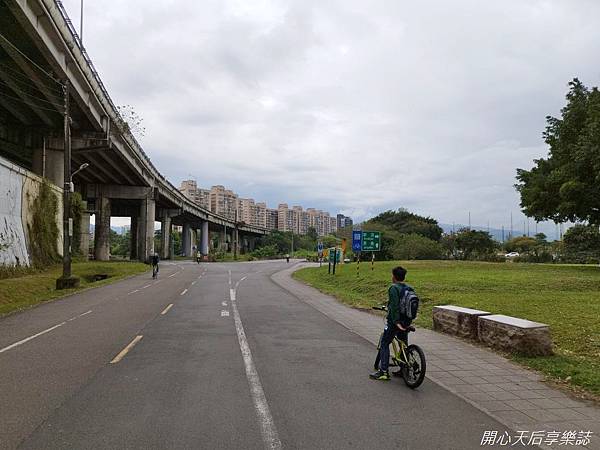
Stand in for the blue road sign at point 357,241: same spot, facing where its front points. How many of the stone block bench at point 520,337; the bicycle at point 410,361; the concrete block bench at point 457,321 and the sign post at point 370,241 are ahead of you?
3

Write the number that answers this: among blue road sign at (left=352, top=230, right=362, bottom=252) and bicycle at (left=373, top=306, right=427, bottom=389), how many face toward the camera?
1

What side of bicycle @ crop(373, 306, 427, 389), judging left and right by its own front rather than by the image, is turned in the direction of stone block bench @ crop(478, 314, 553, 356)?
right

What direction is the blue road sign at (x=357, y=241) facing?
toward the camera

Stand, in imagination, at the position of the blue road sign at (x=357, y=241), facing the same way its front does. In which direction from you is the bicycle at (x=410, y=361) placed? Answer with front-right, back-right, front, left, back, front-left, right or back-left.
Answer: front

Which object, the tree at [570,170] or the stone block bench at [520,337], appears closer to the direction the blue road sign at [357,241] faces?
the stone block bench

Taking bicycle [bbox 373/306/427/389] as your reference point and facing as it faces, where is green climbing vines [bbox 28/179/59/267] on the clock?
The green climbing vines is roughly at 12 o'clock from the bicycle.

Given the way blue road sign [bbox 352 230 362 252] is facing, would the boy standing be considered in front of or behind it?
in front

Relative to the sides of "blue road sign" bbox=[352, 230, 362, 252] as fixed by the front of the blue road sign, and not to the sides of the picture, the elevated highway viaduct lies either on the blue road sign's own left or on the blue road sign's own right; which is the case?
on the blue road sign's own right

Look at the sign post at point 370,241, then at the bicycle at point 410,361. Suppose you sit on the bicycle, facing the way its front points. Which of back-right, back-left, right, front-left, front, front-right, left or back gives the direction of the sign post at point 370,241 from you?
front-right

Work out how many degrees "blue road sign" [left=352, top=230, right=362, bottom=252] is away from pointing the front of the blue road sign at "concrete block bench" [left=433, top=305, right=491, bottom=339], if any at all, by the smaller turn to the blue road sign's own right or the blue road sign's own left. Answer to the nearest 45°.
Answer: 0° — it already faces it

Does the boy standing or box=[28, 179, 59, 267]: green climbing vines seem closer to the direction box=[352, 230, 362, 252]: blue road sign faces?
the boy standing

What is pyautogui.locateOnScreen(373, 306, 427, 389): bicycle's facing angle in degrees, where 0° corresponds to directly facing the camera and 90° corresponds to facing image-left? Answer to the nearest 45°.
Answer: approximately 135°

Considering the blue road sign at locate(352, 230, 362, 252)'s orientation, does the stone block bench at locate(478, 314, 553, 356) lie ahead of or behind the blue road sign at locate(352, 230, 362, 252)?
ahead

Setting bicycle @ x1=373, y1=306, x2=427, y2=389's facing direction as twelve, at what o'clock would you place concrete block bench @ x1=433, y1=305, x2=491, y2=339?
The concrete block bench is roughly at 2 o'clock from the bicycle.

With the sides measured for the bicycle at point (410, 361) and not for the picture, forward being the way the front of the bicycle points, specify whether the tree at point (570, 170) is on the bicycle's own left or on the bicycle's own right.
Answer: on the bicycle's own right
